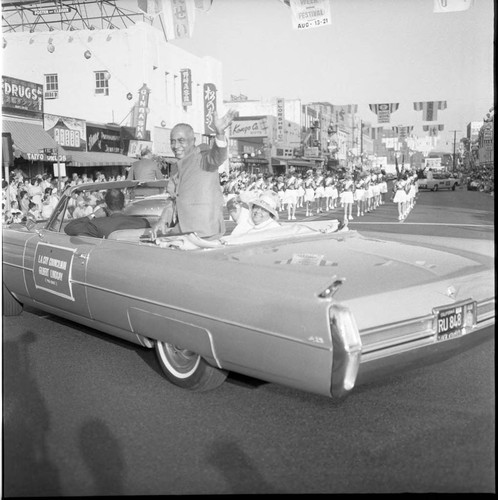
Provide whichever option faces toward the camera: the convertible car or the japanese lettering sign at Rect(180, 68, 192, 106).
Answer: the japanese lettering sign

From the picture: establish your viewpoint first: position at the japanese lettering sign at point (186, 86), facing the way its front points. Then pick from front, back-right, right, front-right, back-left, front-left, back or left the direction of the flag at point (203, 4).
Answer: front

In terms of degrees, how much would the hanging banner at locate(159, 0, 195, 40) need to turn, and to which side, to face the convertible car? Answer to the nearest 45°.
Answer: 0° — it already faces it

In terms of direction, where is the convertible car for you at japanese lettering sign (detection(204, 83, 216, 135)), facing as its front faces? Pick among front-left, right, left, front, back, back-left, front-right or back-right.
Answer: front

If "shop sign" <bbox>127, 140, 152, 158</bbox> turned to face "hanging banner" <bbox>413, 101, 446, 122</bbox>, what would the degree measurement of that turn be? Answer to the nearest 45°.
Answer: approximately 90° to its left

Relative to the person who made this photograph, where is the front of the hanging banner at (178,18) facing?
facing the viewer

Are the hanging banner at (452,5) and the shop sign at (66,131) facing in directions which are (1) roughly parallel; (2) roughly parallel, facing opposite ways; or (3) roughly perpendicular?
roughly perpendicular

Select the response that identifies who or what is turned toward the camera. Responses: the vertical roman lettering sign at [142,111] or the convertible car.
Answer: the vertical roman lettering sign

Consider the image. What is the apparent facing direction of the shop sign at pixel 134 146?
toward the camera

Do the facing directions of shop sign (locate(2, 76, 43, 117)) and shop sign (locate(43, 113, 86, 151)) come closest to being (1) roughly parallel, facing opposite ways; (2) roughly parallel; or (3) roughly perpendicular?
roughly parallel
